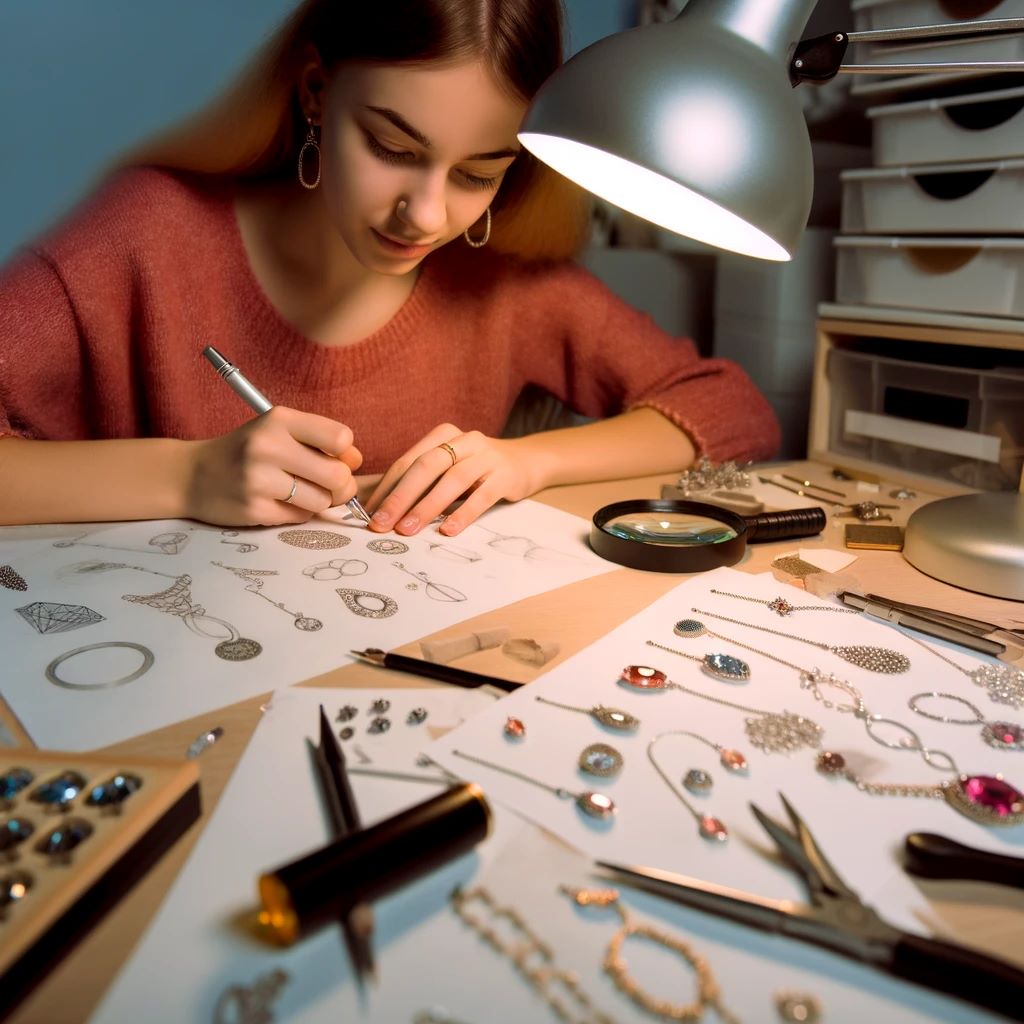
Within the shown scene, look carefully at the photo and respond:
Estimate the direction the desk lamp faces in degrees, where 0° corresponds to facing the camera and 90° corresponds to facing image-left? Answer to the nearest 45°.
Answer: approximately 90°
